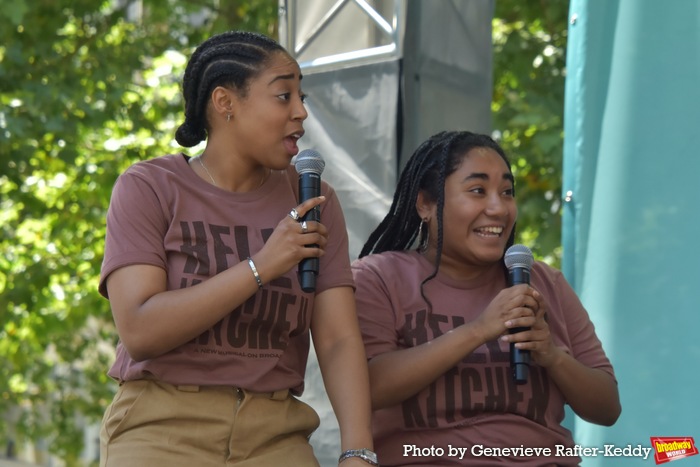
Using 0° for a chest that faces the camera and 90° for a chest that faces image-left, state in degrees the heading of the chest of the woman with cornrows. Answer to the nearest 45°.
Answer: approximately 315°

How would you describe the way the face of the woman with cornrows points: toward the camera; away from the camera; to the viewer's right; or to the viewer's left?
to the viewer's right
